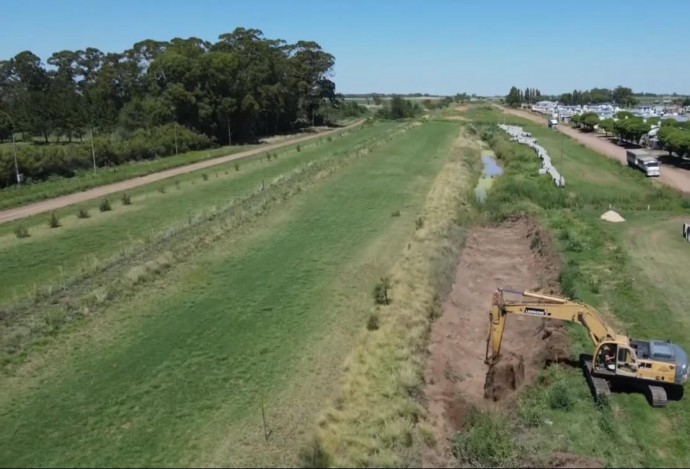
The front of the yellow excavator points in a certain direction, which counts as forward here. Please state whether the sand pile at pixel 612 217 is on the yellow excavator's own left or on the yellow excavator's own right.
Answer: on the yellow excavator's own right

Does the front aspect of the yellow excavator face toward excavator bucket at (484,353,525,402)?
yes

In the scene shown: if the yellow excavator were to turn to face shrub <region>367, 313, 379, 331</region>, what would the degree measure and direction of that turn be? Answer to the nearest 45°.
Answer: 0° — it already faces it

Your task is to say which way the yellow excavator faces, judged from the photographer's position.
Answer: facing to the left of the viewer

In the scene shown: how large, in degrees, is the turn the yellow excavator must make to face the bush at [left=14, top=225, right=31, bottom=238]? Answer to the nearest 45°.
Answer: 0° — it already faces it

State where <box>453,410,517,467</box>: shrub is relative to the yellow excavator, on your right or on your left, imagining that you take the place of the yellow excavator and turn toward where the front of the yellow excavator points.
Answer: on your left

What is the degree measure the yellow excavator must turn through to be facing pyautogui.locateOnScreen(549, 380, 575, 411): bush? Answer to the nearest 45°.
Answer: approximately 45° to its left
